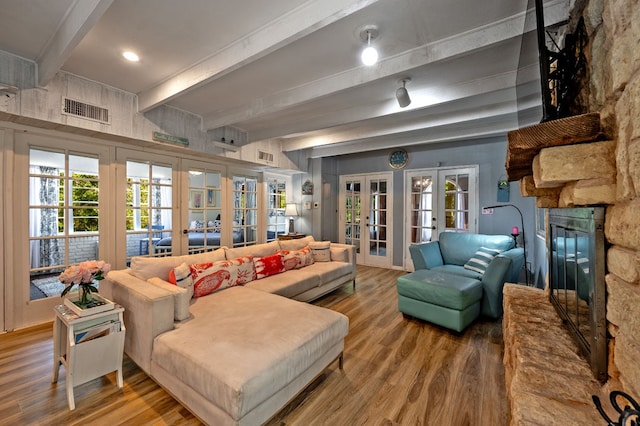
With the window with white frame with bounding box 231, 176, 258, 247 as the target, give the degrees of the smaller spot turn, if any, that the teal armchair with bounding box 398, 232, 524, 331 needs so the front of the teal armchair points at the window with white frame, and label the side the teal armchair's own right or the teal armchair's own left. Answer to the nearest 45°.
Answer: approximately 45° to the teal armchair's own right

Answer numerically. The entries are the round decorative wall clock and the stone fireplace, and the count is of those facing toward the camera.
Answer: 1

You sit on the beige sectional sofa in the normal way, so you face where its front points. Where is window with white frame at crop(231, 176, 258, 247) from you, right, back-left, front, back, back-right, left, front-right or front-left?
back-left

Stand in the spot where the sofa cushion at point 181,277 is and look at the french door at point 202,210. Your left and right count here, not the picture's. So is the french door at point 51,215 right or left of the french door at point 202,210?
left

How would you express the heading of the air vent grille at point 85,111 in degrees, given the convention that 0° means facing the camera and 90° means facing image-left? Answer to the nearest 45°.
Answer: approximately 315°

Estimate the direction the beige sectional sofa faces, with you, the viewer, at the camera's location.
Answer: facing the viewer and to the right of the viewer

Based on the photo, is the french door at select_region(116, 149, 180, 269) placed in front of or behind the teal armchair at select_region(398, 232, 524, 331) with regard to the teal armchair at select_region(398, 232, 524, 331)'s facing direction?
in front

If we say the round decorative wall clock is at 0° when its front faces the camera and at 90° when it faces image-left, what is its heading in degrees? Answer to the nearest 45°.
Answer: approximately 0°

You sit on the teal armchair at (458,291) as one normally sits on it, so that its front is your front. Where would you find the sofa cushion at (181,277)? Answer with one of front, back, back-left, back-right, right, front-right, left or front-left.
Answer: front

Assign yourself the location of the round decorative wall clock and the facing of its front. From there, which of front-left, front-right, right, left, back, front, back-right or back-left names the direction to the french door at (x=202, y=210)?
front-right

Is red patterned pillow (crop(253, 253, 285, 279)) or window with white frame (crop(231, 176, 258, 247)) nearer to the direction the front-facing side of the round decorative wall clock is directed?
the red patterned pillow

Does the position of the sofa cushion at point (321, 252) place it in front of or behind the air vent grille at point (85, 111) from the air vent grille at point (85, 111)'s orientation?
in front

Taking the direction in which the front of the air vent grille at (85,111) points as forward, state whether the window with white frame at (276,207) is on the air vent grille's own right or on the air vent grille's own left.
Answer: on the air vent grille's own left

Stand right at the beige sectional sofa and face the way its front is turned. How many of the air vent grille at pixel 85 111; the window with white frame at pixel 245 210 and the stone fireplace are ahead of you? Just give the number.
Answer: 1

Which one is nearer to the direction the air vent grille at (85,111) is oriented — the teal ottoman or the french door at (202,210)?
the teal ottoman
